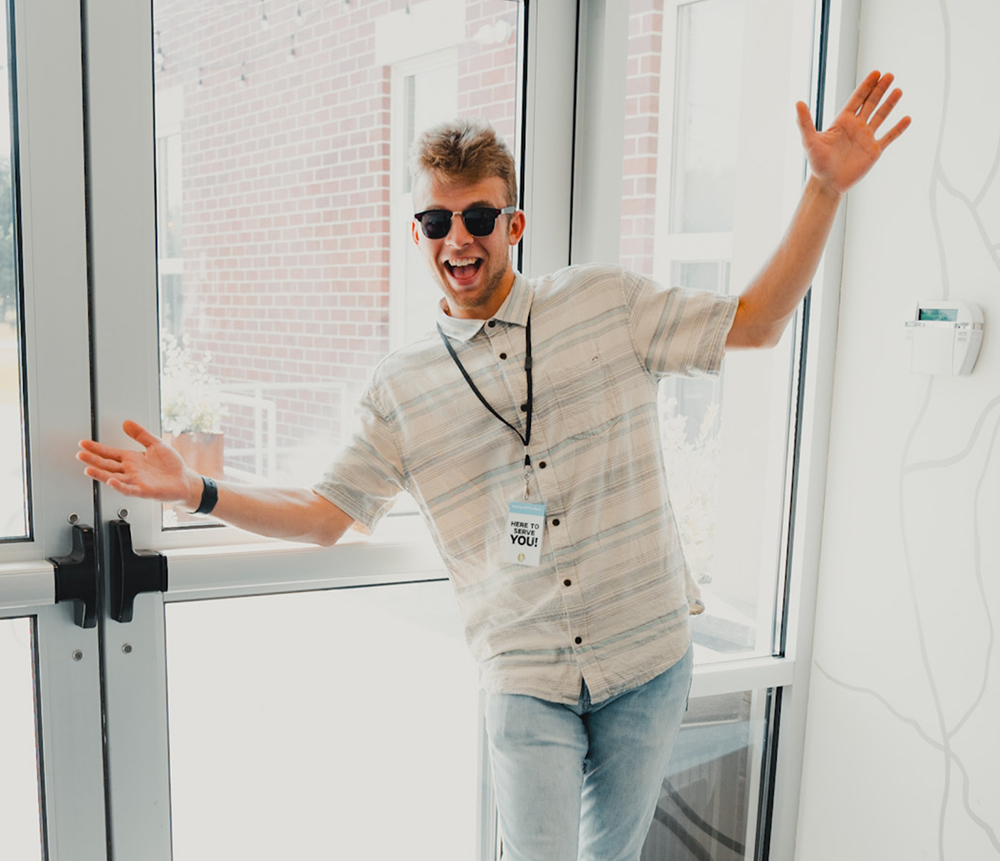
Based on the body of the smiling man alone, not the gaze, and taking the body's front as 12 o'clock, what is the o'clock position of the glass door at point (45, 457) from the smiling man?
The glass door is roughly at 3 o'clock from the smiling man.

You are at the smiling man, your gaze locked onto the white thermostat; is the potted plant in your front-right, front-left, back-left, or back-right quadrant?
back-left

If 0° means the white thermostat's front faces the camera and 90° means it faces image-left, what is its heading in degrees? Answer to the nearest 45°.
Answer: approximately 45°

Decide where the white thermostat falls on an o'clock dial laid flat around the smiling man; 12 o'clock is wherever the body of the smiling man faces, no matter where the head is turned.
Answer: The white thermostat is roughly at 8 o'clock from the smiling man.

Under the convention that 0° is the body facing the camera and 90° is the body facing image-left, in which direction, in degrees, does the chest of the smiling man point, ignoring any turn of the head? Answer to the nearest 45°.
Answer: approximately 0°

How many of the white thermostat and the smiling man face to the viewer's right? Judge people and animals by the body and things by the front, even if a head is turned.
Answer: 0

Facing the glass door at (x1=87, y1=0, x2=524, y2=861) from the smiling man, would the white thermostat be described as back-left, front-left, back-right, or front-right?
back-right
